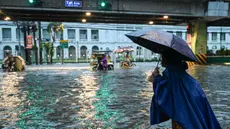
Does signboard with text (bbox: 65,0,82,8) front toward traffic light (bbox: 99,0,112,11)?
no

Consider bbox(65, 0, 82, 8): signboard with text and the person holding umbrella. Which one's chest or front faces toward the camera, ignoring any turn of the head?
the signboard with text

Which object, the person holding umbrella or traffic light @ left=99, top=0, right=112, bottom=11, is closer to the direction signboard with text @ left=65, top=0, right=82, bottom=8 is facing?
the person holding umbrella

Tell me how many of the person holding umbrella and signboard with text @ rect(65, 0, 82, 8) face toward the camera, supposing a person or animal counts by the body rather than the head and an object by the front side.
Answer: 1

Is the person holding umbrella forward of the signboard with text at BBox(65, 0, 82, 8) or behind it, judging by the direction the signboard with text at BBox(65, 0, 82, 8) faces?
forward

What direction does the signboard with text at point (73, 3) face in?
toward the camera
